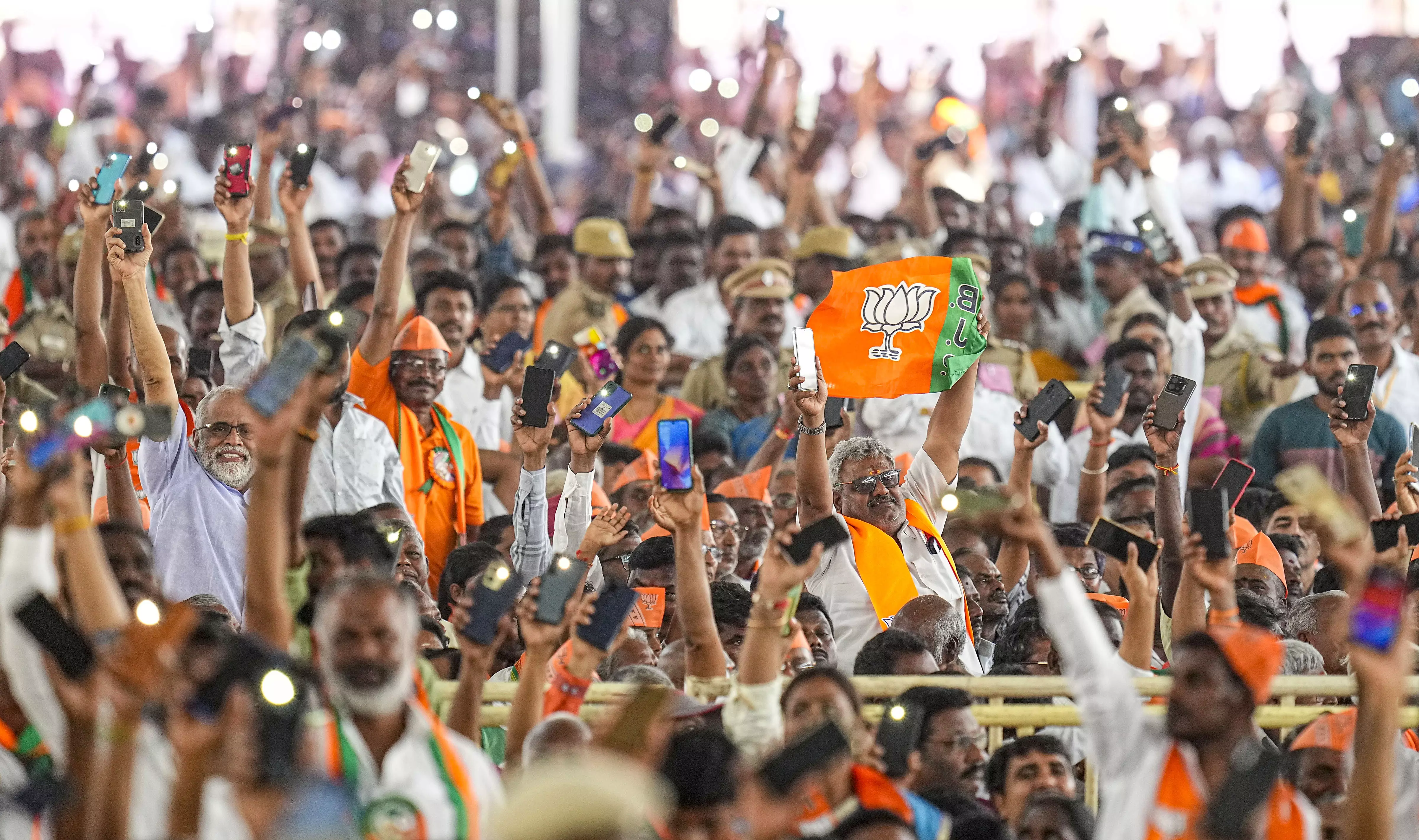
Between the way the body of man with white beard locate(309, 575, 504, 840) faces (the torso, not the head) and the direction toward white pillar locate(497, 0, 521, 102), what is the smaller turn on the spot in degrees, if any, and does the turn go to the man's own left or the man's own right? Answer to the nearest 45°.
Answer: approximately 180°

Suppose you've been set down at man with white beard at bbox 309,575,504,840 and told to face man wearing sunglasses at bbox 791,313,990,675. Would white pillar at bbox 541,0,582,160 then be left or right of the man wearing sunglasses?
left

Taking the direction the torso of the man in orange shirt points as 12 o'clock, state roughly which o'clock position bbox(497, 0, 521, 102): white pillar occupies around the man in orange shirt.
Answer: The white pillar is roughly at 6 o'clock from the man in orange shirt.

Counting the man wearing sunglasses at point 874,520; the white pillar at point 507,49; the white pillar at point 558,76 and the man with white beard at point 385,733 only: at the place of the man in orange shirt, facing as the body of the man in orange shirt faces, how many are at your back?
2

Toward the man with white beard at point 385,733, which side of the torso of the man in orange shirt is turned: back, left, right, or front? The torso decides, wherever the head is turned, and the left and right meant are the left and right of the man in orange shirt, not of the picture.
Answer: front

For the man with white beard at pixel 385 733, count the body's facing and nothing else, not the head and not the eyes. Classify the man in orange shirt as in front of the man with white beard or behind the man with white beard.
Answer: behind

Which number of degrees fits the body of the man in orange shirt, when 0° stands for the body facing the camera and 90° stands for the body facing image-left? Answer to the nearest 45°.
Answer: approximately 0°

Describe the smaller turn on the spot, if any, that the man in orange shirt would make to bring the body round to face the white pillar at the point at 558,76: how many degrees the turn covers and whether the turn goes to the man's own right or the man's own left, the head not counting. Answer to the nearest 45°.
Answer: approximately 180°

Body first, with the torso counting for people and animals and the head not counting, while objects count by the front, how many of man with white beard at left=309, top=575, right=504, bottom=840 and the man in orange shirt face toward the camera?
2

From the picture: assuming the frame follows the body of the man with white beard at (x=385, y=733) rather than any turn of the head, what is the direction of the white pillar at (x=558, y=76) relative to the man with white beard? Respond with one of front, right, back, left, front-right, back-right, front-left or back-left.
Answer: back
